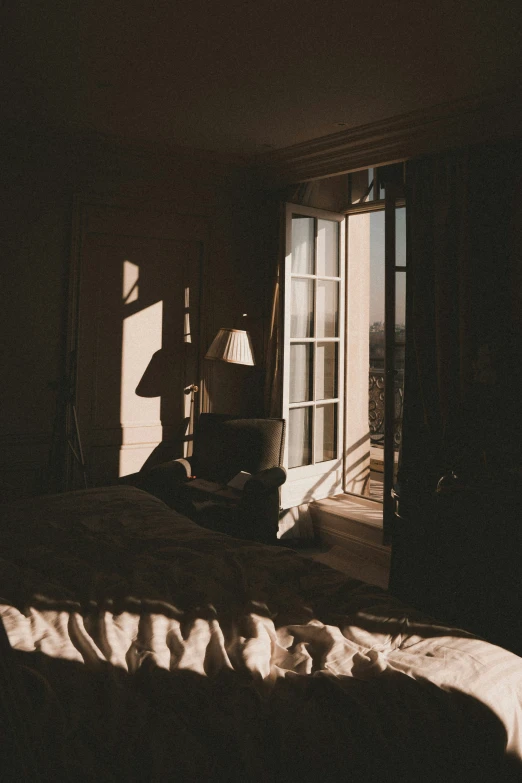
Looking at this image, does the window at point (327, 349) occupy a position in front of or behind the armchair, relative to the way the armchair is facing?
behind

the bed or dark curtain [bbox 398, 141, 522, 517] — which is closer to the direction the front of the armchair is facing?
the bed

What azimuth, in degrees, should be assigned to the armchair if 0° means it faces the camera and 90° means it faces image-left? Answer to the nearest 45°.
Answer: approximately 45°

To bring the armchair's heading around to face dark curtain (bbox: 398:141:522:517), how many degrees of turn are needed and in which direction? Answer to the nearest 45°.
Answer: approximately 90° to its left
